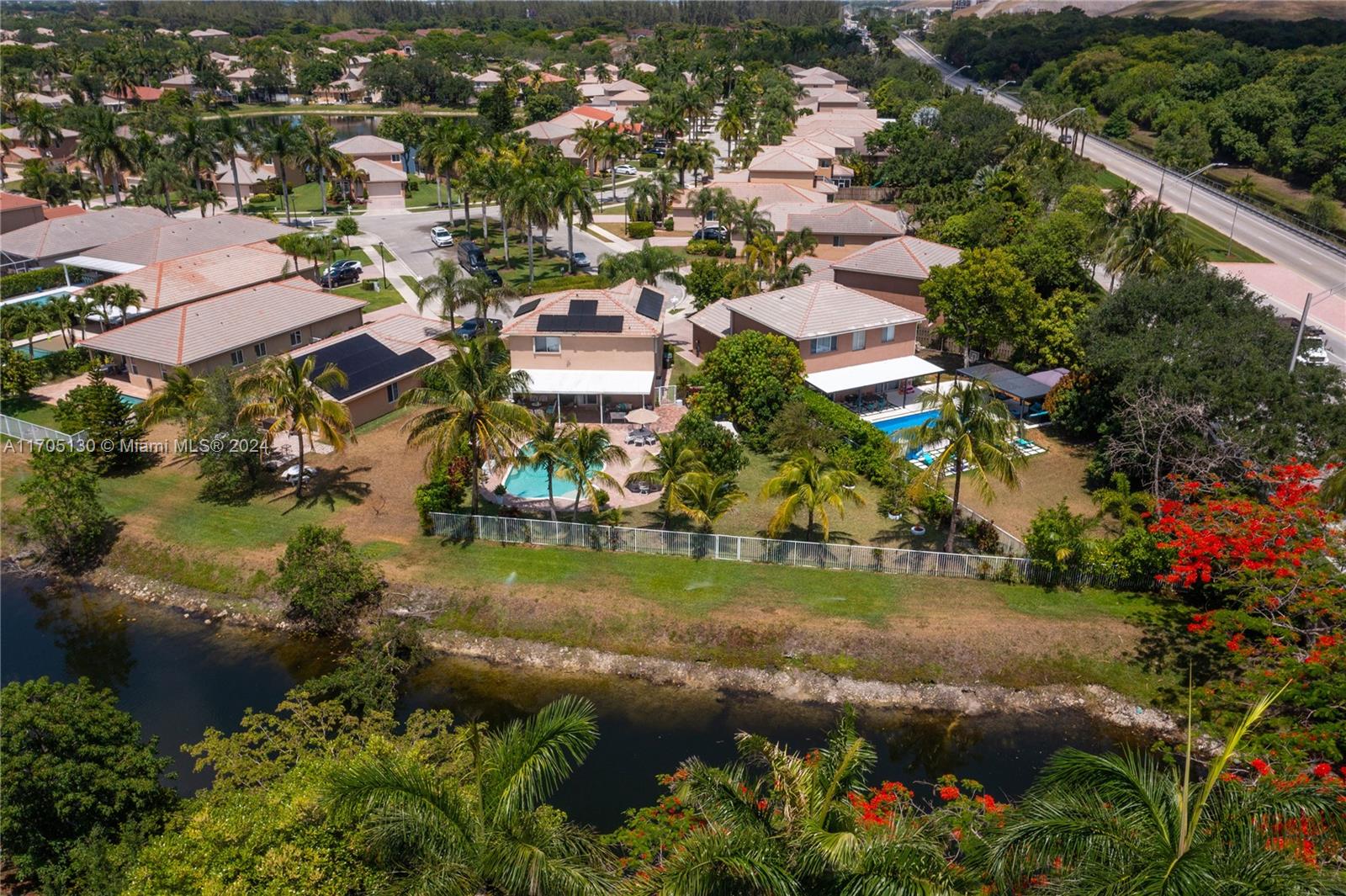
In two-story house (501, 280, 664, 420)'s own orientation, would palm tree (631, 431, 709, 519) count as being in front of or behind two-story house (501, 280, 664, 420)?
behind

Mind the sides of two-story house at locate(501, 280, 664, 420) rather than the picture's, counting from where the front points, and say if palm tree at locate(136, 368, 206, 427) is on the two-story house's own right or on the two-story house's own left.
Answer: on the two-story house's own left

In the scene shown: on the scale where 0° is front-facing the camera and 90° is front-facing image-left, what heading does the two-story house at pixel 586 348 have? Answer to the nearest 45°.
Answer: approximately 180°

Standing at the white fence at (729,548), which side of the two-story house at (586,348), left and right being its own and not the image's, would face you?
back

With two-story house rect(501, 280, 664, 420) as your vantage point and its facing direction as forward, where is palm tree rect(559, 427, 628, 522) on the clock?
The palm tree is roughly at 6 o'clock from the two-story house.

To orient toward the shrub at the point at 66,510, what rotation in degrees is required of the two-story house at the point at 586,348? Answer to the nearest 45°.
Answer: approximately 135° to its left

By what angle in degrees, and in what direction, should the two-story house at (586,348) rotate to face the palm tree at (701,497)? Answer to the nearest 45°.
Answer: approximately 180°

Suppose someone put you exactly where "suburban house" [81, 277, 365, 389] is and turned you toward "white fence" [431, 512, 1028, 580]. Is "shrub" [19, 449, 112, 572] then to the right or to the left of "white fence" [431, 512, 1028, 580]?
right

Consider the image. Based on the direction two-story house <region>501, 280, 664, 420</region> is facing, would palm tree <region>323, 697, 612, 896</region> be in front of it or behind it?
behind

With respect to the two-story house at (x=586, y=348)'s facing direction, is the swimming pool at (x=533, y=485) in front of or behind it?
behind

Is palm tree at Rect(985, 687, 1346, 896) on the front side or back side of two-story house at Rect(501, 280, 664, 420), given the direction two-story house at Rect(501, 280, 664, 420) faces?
on the back side

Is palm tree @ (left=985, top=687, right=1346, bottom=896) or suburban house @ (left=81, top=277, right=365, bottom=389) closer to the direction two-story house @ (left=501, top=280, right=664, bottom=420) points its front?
the suburban house
